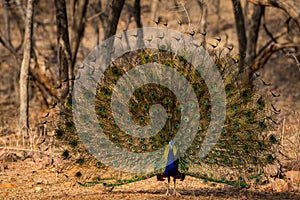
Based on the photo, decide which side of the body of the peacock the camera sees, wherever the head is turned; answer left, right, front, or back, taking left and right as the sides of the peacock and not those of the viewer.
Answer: front

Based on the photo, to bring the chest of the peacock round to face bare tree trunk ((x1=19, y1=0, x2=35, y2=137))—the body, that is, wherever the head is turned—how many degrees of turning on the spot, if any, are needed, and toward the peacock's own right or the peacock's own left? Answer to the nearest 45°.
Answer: approximately 135° to the peacock's own right

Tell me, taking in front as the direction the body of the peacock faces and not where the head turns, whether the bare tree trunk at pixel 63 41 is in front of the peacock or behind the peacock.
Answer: behind

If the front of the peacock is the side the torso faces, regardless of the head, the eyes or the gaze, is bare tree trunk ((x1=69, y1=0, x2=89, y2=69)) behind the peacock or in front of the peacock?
behind

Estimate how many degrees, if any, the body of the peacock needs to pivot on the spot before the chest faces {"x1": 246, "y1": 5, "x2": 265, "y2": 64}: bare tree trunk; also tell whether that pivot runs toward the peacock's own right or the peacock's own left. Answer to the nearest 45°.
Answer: approximately 180°

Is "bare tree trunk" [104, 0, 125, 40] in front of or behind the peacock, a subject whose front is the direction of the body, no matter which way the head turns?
behind
